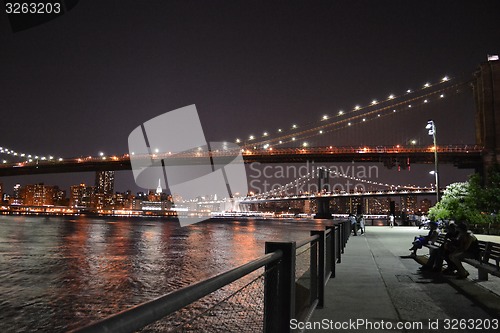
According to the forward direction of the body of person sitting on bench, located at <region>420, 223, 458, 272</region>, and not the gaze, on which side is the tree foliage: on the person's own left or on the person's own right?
on the person's own right

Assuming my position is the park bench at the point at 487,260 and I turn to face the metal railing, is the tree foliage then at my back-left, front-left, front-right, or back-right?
back-right

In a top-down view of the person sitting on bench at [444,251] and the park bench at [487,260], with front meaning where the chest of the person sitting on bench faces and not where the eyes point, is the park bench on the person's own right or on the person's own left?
on the person's own left

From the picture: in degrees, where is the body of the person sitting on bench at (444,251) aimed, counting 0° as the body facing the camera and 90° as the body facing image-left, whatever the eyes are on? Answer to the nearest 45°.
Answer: approximately 90°
